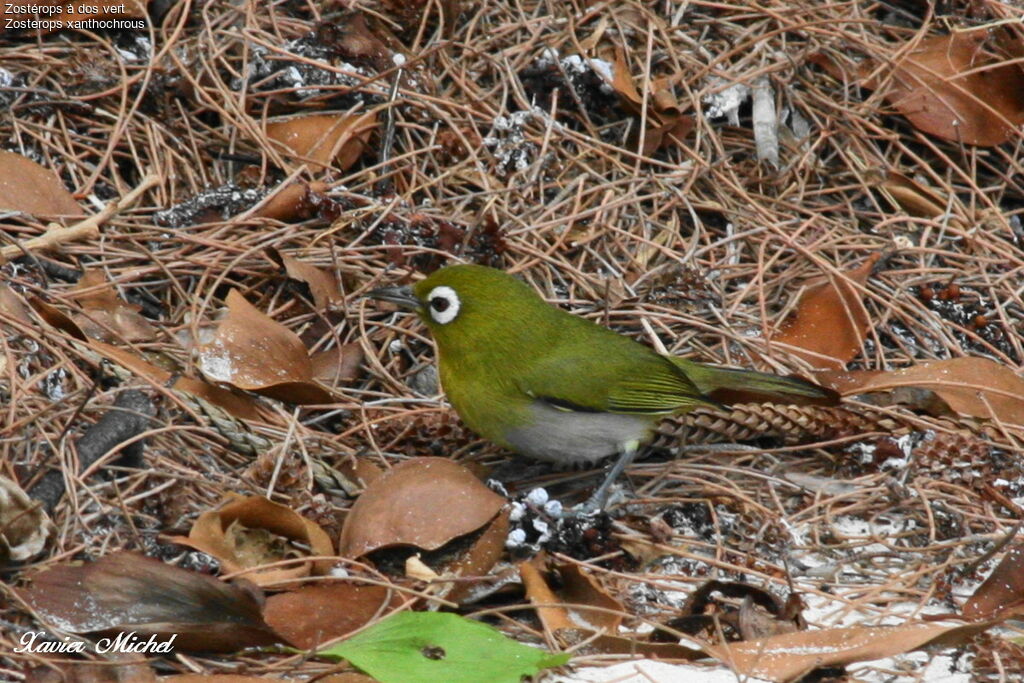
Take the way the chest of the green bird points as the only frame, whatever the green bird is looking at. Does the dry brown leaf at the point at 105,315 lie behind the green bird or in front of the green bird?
in front

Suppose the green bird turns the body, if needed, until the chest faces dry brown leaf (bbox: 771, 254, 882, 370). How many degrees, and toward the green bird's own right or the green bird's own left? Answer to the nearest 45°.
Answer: approximately 135° to the green bird's own right

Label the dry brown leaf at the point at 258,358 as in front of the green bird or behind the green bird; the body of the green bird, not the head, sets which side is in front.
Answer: in front

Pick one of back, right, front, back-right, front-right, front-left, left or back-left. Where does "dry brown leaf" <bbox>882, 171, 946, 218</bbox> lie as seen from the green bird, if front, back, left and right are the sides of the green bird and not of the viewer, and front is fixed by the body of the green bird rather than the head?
back-right

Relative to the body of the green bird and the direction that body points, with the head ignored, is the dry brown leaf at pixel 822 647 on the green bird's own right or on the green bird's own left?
on the green bird's own left

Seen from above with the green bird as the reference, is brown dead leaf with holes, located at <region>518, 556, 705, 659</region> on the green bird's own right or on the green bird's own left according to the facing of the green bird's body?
on the green bird's own left

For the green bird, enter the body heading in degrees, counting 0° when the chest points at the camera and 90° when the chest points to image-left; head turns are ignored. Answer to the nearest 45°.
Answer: approximately 90°

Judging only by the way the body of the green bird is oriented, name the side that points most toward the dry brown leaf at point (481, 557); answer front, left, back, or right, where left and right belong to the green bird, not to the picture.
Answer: left

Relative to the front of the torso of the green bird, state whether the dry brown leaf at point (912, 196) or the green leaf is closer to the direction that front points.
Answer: the green leaf

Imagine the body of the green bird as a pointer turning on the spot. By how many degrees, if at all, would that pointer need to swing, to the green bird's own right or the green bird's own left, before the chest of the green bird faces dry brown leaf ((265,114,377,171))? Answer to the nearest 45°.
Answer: approximately 45° to the green bird's own right
